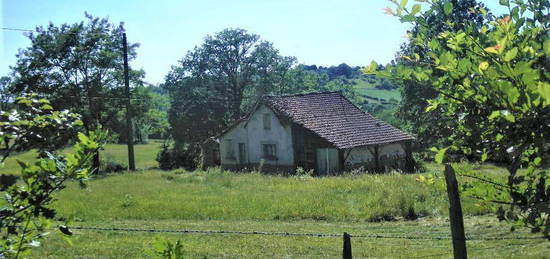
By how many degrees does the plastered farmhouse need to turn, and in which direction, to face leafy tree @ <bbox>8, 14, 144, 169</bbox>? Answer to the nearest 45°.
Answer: approximately 45° to its right

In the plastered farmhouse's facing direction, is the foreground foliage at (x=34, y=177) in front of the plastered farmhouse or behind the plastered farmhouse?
in front

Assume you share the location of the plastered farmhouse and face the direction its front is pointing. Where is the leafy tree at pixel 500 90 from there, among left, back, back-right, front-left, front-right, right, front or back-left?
front-left

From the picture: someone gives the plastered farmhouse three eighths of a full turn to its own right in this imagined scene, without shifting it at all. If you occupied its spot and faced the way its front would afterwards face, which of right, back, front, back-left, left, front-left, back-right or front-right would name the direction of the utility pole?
left

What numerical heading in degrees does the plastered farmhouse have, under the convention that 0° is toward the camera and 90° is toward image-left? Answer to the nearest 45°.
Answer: approximately 45°

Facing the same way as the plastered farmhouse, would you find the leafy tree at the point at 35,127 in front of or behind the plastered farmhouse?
in front

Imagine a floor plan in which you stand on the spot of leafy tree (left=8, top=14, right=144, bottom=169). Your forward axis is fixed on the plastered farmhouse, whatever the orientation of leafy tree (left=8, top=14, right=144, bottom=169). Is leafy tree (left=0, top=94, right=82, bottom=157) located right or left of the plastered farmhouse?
right
